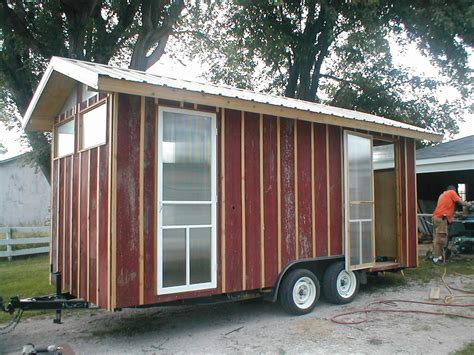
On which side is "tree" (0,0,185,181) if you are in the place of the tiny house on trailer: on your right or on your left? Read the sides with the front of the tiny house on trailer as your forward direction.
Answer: on your right

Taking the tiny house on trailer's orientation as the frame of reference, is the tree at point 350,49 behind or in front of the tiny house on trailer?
behind

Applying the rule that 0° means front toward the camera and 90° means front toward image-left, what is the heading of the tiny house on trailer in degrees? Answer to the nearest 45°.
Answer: approximately 45°

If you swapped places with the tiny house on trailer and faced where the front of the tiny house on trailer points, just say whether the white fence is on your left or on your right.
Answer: on your right
